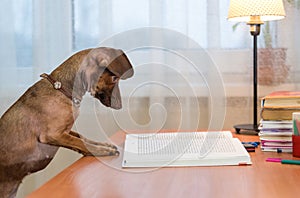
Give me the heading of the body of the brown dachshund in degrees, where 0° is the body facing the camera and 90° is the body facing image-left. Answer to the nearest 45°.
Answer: approximately 270°
